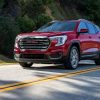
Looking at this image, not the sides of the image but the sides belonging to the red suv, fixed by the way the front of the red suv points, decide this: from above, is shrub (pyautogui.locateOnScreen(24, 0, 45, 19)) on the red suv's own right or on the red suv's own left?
on the red suv's own right

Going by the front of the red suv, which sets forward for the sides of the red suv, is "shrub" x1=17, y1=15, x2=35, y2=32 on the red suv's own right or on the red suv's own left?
on the red suv's own right

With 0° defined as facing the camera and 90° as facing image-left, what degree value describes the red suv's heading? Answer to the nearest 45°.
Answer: approximately 45°

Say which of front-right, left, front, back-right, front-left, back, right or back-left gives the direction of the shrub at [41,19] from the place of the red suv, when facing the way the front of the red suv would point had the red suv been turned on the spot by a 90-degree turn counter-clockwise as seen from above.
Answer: back-left
